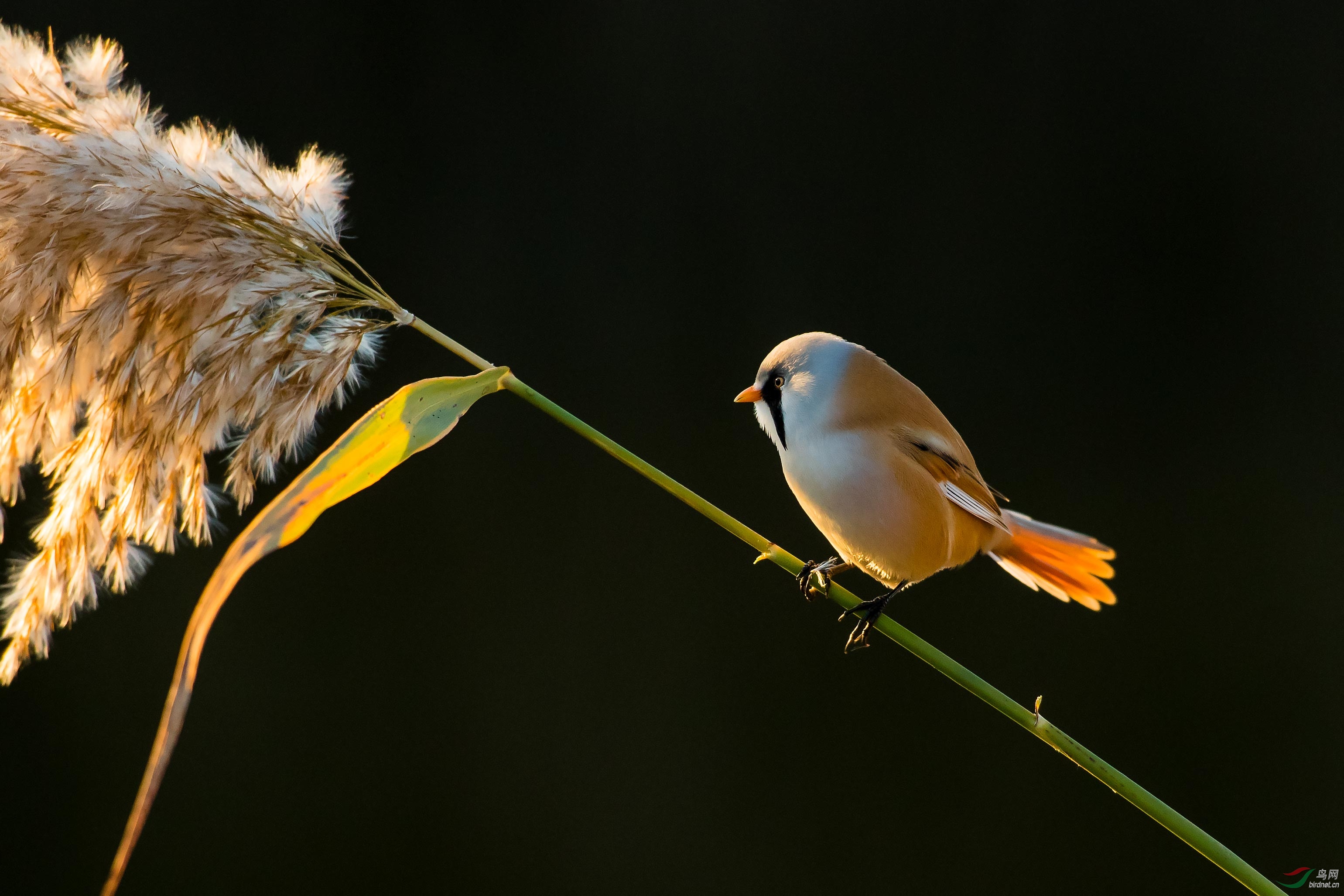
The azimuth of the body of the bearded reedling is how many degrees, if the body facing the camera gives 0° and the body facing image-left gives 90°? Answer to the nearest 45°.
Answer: approximately 90°
